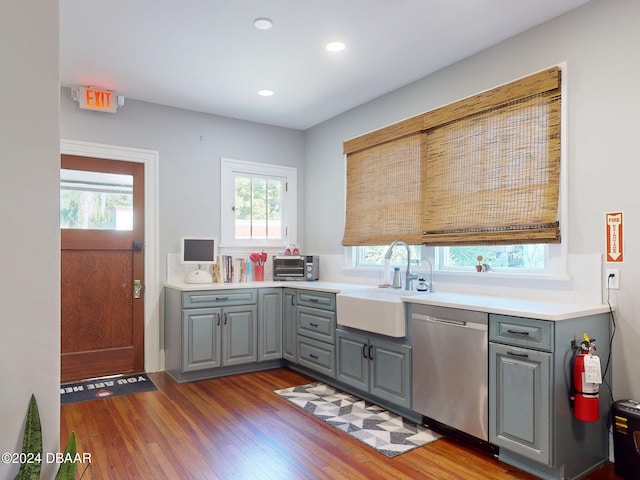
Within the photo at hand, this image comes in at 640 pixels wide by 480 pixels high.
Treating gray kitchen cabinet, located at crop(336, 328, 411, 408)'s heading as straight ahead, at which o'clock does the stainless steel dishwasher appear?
The stainless steel dishwasher is roughly at 9 o'clock from the gray kitchen cabinet.

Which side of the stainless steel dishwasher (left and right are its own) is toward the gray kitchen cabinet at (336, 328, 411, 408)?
right

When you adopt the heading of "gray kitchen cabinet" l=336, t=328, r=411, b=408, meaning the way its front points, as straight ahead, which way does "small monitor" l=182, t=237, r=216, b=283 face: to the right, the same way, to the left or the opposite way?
to the left

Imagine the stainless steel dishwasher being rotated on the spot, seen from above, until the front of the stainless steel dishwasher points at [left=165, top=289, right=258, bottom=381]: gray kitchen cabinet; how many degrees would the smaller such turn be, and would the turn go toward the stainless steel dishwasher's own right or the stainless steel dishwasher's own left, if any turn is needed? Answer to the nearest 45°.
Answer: approximately 45° to the stainless steel dishwasher's own right

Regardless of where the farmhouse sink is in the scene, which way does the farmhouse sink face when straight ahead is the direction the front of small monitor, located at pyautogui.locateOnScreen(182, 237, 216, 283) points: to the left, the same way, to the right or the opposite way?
to the right

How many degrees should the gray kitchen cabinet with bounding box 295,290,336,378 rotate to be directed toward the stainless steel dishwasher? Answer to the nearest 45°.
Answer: approximately 90° to its left

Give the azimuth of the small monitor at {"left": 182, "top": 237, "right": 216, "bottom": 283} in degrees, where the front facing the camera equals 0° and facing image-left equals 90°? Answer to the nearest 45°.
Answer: approximately 0°

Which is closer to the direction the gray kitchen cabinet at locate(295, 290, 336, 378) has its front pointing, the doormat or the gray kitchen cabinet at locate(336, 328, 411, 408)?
the doormat

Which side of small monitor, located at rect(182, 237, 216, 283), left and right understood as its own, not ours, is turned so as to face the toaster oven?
left

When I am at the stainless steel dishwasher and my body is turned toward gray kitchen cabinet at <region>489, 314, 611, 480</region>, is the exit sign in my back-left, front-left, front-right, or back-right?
back-right

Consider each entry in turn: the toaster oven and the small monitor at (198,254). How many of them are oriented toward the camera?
2

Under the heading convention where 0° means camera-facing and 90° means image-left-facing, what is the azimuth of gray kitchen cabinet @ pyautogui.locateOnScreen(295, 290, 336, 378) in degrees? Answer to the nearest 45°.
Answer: approximately 45°

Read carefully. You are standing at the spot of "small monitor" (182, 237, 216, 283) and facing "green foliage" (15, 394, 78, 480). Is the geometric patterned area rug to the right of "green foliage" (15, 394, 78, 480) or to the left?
left
